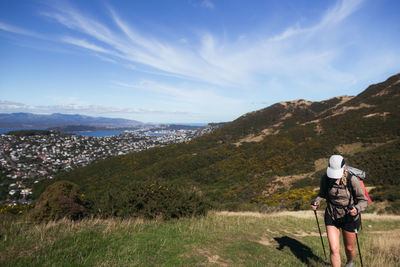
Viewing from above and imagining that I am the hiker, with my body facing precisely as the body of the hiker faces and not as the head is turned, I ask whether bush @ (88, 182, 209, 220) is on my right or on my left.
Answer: on my right

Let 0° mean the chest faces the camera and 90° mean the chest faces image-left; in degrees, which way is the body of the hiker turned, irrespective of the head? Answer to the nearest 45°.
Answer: approximately 45°

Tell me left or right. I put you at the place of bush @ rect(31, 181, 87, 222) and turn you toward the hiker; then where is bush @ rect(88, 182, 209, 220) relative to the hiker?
left
